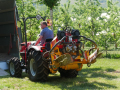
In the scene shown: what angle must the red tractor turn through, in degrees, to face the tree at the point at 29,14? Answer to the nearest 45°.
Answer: approximately 45° to its right

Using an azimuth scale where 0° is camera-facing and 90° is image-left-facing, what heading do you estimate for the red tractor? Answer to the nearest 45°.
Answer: approximately 135°
